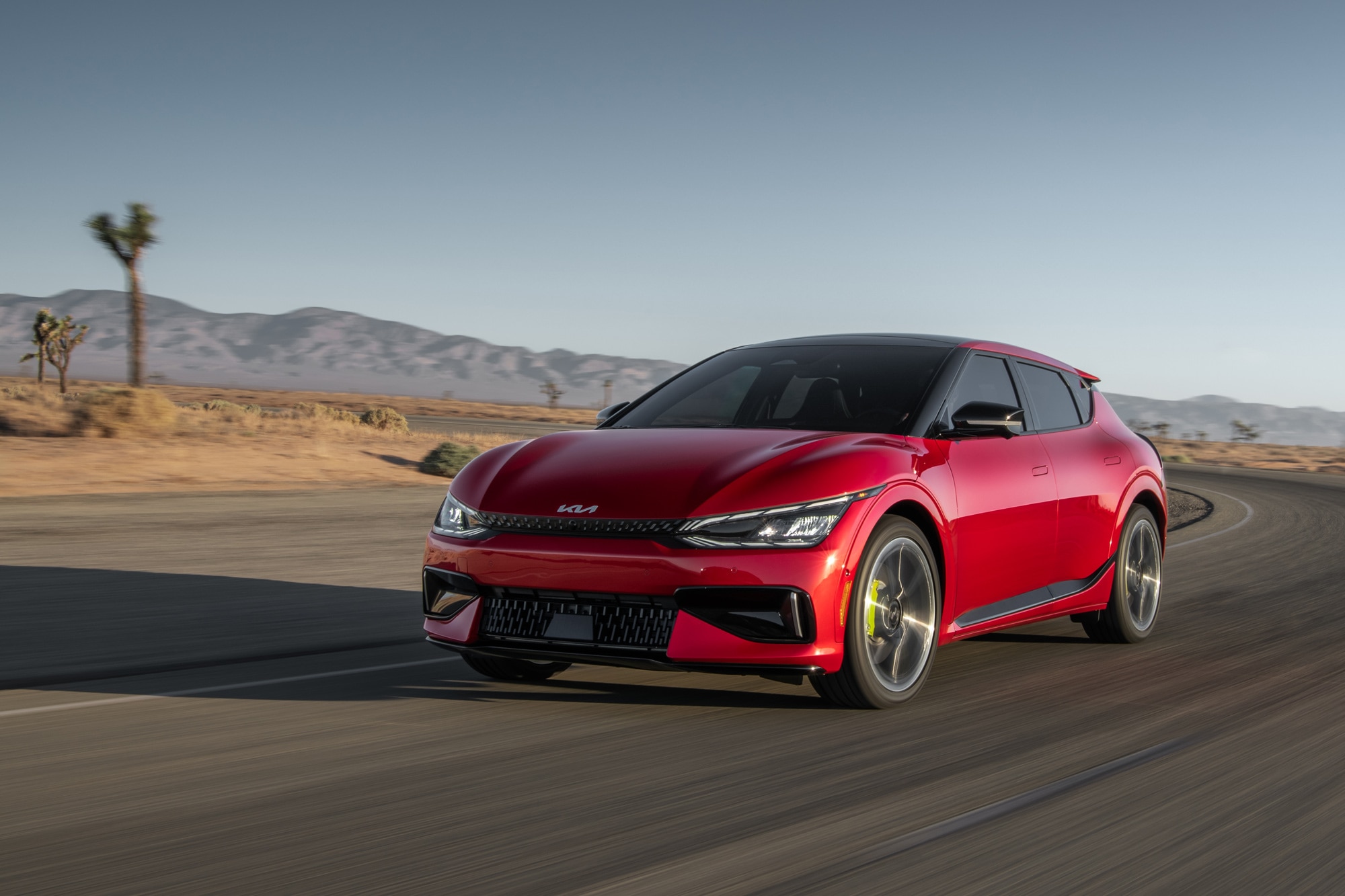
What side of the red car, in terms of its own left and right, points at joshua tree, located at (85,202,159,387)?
right

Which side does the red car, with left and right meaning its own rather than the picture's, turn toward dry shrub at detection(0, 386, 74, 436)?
right

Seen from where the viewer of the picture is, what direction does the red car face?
facing the viewer and to the left of the viewer

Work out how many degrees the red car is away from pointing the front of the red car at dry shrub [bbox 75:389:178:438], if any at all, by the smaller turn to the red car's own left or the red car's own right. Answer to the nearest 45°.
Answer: approximately 90° to the red car's own right
